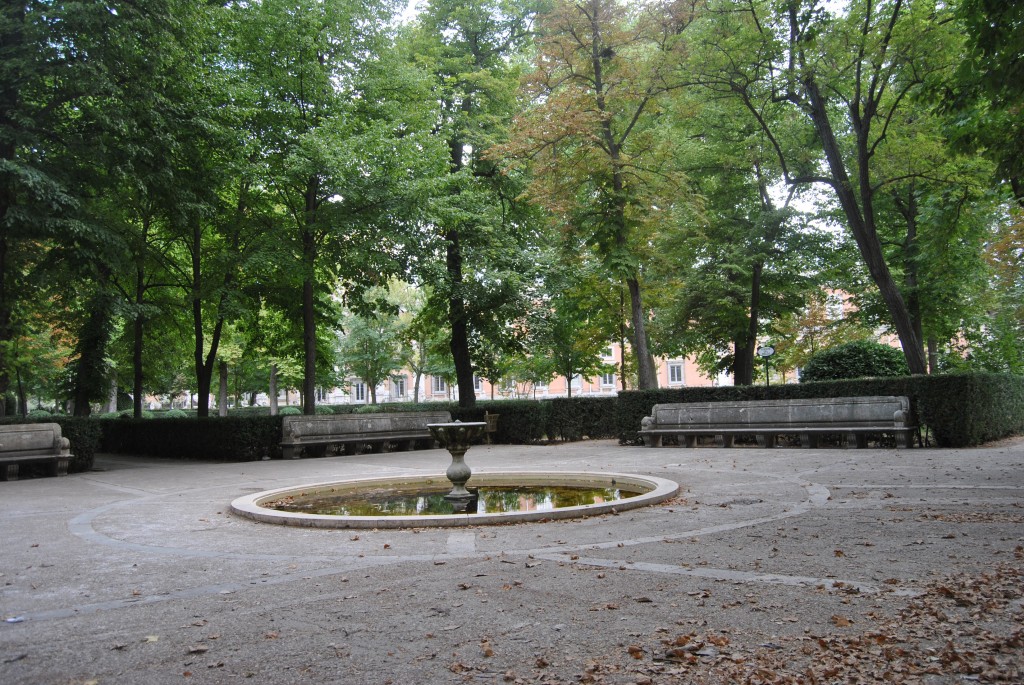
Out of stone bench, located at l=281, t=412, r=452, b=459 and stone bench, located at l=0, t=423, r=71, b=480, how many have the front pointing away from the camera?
0

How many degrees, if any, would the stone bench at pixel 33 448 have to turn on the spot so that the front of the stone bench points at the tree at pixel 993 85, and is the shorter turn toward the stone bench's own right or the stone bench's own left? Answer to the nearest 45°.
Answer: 0° — it already faces it

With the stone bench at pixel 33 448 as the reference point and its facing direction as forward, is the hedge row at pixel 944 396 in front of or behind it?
in front

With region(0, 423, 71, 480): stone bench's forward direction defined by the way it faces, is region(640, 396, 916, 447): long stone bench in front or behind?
in front

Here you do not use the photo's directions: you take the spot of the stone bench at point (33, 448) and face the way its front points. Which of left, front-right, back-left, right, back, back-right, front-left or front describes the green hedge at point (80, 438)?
left

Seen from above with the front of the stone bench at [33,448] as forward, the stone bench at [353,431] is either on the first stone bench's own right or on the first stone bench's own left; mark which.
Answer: on the first stone bench's own left

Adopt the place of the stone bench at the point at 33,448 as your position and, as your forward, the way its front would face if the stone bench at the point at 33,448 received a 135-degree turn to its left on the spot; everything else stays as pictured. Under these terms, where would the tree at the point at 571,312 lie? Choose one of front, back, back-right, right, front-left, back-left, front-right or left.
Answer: right

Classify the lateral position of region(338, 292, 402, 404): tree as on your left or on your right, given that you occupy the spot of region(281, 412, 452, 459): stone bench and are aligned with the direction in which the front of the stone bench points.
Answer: on your left

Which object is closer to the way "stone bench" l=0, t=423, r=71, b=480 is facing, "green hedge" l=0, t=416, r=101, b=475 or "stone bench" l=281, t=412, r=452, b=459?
the stone bench

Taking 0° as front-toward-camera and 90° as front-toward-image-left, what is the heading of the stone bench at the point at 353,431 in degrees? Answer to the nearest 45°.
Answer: approximately 315°

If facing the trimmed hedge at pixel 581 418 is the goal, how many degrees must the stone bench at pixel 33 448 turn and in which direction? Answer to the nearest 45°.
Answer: approximately 45° to its left

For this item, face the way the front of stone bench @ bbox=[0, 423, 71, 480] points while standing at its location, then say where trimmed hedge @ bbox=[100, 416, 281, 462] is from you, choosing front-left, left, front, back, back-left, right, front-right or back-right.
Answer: left

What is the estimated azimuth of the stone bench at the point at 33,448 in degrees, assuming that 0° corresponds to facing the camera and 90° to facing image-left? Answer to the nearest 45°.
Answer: approximately 315°
